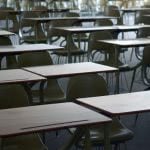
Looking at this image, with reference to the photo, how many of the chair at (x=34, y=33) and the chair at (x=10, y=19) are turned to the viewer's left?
0

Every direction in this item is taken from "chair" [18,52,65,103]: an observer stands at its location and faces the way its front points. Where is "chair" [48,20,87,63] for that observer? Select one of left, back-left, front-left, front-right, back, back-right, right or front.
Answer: back-left

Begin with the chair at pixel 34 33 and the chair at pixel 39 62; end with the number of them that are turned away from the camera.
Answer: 0

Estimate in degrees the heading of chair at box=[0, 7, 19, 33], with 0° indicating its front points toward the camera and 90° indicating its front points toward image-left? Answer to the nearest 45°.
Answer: approximately 315°
